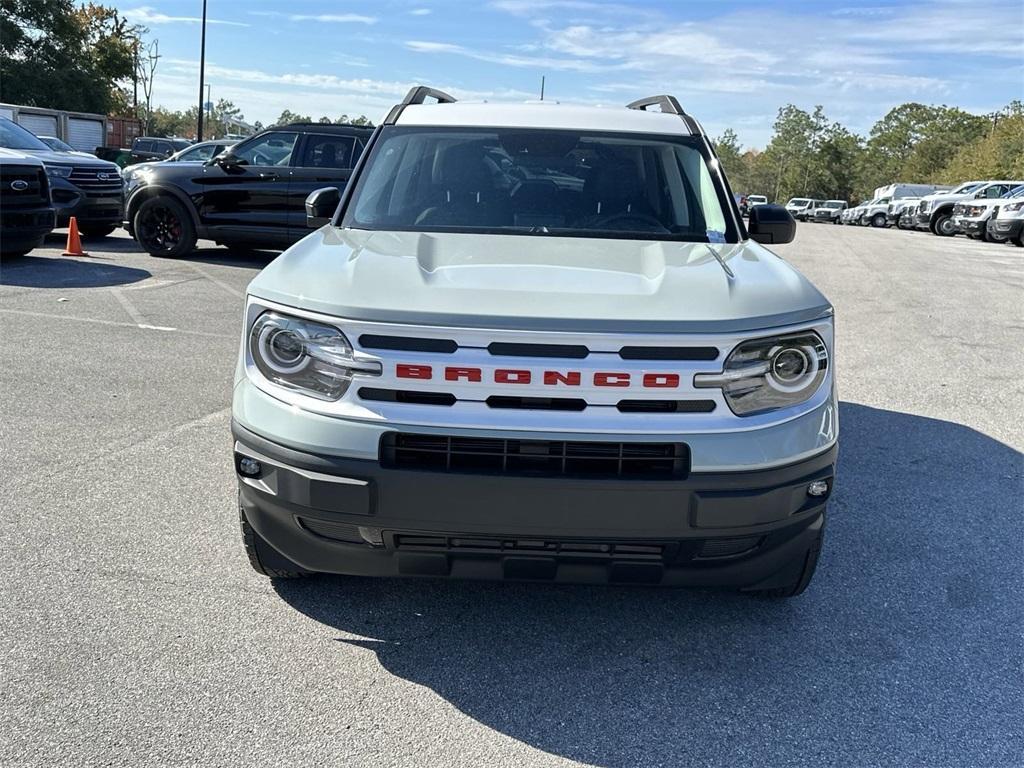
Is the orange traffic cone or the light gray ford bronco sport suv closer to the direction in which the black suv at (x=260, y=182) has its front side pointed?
the orange traffic cone

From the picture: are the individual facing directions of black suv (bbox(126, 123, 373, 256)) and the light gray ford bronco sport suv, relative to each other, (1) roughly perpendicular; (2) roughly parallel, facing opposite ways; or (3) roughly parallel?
roughly perpendicular

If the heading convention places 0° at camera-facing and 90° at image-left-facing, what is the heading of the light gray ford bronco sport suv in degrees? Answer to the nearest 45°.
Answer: approximately 0°

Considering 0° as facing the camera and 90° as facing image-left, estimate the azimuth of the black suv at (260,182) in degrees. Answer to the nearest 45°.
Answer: approximately 90°

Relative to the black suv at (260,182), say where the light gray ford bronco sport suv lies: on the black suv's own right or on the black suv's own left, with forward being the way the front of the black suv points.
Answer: on the black suv's own left

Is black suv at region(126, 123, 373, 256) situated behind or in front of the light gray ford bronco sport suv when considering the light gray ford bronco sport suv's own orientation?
behind

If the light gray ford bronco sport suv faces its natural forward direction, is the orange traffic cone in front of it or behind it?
behind

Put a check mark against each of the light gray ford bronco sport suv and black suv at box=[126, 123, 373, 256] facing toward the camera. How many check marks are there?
1
